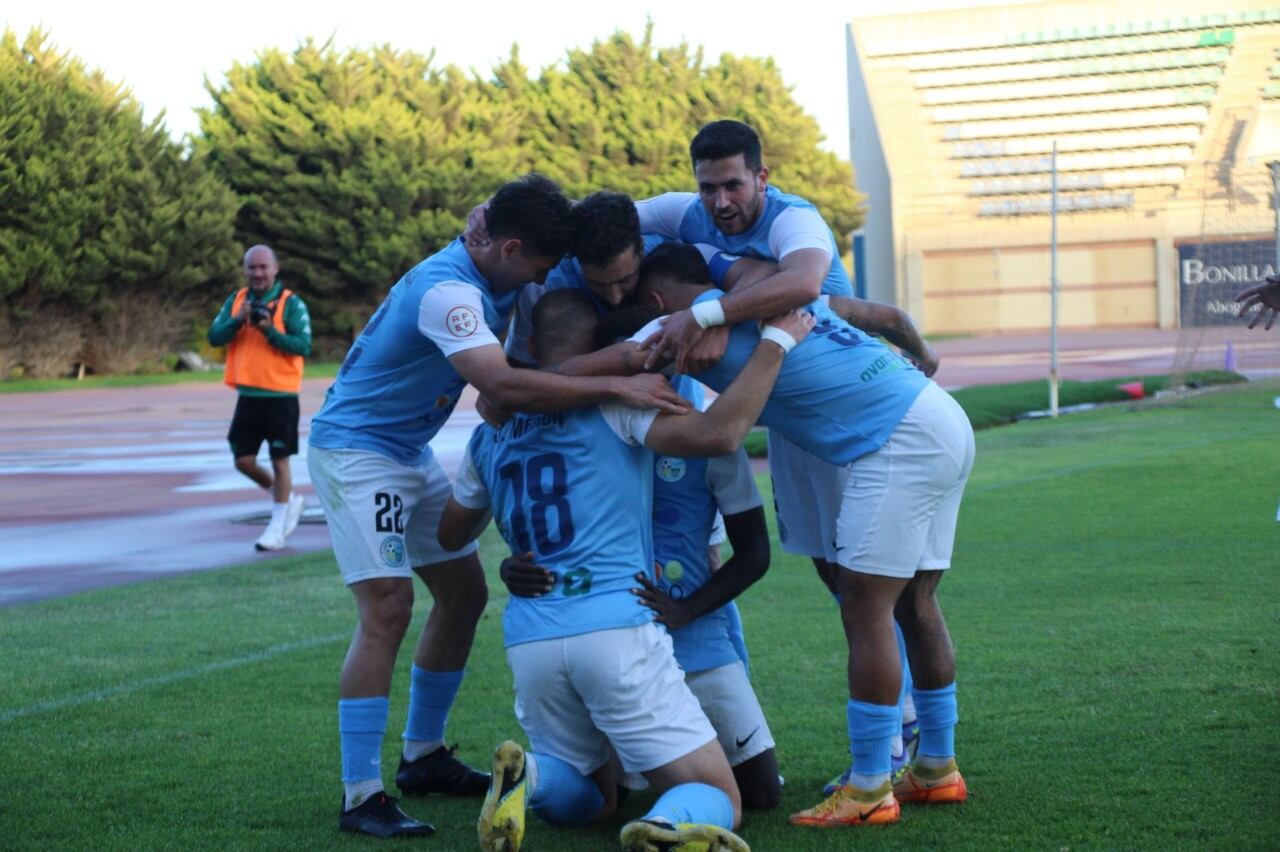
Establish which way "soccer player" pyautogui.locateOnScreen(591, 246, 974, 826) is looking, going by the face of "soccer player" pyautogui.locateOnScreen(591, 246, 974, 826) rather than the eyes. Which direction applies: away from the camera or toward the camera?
away from the camera

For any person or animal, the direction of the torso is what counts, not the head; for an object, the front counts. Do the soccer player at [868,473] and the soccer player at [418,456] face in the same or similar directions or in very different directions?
very different directions

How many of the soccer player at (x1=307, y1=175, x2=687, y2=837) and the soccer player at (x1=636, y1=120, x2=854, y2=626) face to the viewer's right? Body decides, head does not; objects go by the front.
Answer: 1

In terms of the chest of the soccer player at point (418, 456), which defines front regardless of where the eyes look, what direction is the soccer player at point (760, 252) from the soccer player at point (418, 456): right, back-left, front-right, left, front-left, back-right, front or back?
front

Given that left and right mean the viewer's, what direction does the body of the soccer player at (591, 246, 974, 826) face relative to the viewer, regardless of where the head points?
facing to the left of the viewer

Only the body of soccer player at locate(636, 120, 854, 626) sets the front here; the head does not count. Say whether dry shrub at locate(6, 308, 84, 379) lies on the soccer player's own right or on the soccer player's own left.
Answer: on the soccer player's own right

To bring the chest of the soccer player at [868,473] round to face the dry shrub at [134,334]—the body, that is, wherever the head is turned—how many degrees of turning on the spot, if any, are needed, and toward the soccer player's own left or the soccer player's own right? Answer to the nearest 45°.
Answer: approximately 45° to the soccer player's own right

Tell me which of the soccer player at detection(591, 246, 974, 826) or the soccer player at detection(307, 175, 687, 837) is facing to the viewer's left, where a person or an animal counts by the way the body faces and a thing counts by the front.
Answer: the soccer player at detection(591, 246, 974, 826)

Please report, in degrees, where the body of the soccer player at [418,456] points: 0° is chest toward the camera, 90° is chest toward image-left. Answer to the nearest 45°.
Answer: approximately 270°

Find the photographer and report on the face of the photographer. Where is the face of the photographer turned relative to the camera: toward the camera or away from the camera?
toward the camera

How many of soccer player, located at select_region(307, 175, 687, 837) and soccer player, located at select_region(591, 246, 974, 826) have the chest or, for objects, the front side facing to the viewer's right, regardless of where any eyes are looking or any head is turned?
1

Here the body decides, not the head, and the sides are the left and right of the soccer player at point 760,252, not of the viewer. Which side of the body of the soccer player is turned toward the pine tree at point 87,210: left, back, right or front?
right
